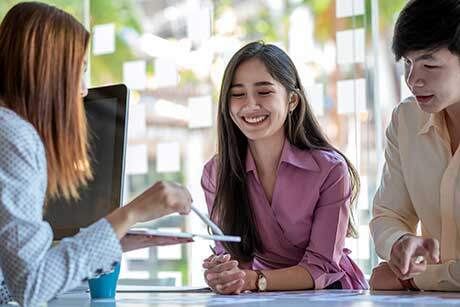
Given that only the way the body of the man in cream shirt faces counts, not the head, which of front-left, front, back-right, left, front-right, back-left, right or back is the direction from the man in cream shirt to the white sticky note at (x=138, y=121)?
right

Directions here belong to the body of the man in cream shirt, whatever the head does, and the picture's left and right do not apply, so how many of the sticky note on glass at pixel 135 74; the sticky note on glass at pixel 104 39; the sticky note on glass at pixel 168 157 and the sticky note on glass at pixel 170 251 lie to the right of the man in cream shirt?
4

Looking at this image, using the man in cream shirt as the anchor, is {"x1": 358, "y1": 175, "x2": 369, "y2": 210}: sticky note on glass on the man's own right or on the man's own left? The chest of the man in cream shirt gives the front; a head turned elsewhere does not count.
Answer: on the man's own right

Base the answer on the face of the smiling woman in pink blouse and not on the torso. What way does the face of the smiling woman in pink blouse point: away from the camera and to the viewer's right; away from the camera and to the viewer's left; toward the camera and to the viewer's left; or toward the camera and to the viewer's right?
toward the camera and to the viewer's left

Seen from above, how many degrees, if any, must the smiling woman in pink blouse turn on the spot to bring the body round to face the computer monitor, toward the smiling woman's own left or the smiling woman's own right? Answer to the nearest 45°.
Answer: approximately 45° to the smiling woman's own right

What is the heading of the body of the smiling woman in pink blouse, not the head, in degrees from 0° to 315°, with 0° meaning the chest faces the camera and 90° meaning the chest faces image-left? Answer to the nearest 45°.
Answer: approximately 45°

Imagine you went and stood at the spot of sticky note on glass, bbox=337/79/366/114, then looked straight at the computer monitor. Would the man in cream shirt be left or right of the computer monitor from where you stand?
left

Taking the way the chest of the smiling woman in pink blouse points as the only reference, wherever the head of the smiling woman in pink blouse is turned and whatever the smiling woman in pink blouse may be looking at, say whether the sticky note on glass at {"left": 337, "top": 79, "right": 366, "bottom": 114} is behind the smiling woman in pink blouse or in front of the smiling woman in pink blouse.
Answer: behind

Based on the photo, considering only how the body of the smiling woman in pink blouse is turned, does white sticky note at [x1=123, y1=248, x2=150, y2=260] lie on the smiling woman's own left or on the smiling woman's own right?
on the smiling woman's own right

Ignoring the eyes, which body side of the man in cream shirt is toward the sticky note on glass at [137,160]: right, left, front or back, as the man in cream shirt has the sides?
right

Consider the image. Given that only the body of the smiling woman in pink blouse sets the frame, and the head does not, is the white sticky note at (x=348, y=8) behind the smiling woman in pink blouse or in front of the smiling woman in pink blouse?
behind

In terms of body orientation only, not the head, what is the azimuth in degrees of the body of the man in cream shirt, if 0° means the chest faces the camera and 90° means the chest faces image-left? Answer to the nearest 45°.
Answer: approximately 45°
